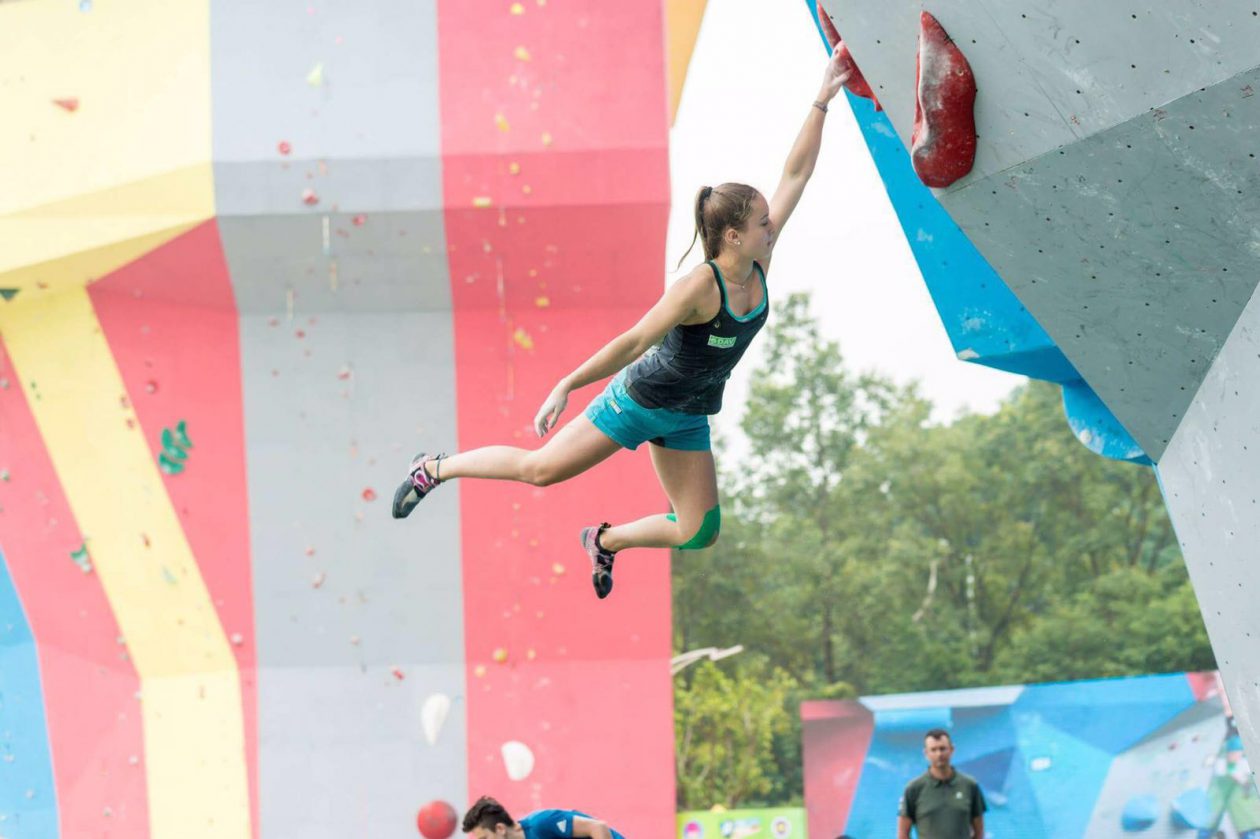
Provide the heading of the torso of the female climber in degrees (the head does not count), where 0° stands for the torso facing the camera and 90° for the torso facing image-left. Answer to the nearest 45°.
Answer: approximately 315°

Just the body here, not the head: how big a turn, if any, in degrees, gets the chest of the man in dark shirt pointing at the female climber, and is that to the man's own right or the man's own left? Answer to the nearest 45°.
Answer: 0° — they already face them

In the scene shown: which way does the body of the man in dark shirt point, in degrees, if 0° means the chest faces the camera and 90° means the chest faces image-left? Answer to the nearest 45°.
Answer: approximately 0°

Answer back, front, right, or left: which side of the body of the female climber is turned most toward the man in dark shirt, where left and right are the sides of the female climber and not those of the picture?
left

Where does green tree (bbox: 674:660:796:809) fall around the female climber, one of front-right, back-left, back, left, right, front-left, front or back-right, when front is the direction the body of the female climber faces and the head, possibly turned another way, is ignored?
back-left

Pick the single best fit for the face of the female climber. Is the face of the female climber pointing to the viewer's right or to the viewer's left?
to the viewer's right

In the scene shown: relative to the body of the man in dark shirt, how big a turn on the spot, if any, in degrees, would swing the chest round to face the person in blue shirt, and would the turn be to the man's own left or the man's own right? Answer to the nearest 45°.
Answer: approximately 45° to the man's own right
